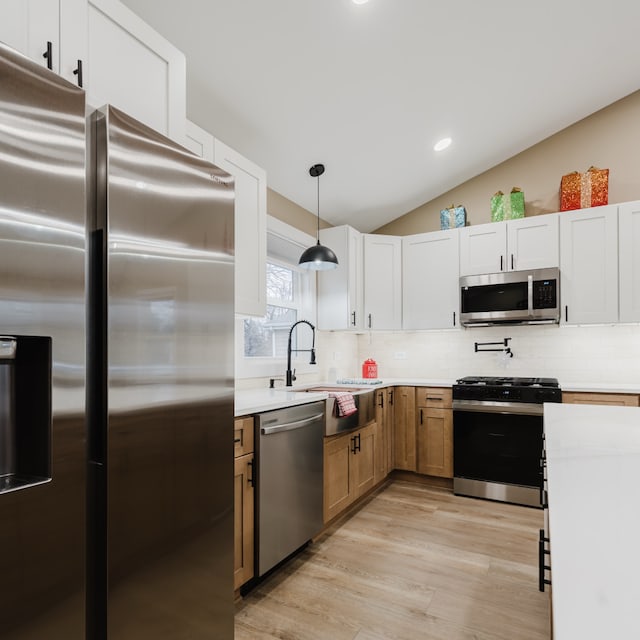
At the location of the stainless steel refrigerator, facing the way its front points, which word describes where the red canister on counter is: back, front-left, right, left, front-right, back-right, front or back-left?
left

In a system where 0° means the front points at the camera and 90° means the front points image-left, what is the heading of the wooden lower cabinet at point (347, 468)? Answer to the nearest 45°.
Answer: approximately 315°

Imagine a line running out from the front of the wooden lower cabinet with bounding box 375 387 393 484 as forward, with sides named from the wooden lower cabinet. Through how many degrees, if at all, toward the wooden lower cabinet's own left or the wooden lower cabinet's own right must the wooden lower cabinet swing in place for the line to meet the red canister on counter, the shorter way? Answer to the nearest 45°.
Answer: approximately 90° to the wooden lower cabinet's own left

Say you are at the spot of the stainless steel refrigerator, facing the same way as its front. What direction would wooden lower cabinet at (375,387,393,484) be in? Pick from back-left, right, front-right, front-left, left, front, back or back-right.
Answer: left

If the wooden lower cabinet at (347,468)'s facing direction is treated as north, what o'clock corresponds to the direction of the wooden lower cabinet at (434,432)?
the wooden lower cabinet at (434,432) is roughly at 9 o'clock from the wooden lower cabinet at (347,468).

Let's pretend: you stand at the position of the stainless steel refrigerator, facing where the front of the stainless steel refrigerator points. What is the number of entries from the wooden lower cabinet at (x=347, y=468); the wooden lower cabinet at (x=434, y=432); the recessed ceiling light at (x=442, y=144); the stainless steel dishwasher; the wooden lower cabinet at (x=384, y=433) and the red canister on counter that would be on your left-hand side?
6

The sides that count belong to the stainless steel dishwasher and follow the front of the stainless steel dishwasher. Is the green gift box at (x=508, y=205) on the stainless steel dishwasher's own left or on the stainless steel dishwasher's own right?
on the stainless steel dishwasher's own left

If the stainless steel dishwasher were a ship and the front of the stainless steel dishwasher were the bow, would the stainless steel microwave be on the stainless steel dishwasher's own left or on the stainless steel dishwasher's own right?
on the stainless steel dishwasher's own left

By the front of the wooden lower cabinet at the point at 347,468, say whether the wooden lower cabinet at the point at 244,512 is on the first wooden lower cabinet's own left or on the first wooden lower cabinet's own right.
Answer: on the first wooden lower cabinet's own right

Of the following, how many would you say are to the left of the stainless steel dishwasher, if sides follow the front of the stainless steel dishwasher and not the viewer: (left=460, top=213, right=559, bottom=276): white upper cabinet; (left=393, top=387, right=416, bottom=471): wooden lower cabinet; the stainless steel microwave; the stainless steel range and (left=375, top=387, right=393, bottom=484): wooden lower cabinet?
5

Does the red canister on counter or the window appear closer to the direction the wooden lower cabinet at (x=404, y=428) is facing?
the window

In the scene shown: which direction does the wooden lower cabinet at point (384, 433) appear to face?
to the viewer's right

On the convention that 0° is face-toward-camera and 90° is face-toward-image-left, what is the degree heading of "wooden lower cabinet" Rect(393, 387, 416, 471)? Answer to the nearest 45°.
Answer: approximately 0°
